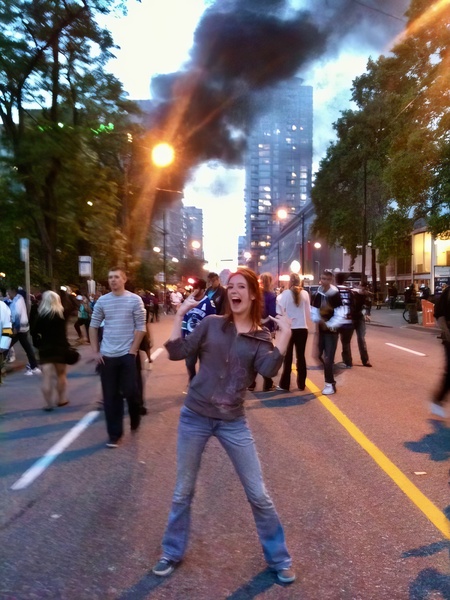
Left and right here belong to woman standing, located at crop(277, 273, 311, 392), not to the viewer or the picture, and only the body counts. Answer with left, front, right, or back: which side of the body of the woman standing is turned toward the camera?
back

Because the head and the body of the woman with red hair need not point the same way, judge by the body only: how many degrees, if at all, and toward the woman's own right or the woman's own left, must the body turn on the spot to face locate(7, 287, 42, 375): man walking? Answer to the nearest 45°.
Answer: approximately 135° to the woman's own right

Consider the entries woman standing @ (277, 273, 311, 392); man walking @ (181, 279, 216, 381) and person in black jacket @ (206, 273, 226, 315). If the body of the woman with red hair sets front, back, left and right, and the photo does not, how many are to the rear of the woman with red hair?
3

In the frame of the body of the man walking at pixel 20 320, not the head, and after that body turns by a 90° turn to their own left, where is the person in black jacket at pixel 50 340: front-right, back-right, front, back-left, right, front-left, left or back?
front

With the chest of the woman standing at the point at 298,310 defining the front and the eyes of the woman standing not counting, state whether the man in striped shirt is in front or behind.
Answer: behind

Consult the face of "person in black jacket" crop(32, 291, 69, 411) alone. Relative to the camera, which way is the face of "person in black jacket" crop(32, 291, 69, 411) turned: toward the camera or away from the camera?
away from the camera
